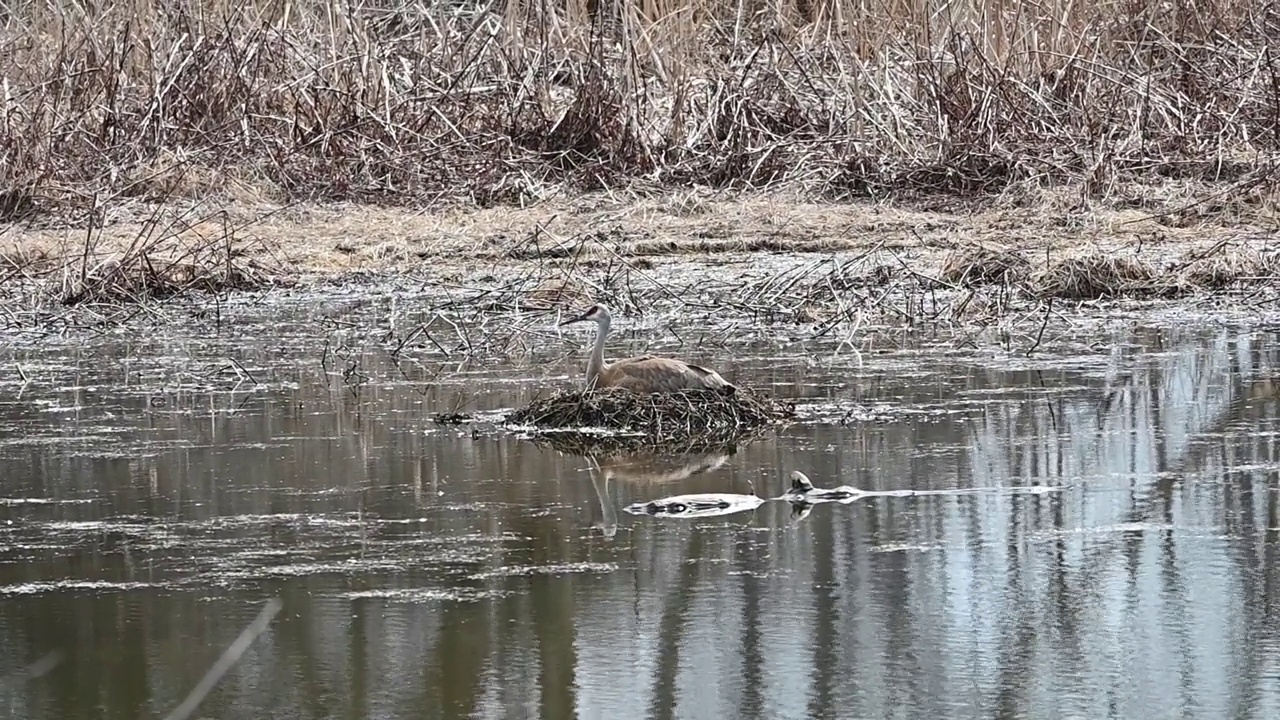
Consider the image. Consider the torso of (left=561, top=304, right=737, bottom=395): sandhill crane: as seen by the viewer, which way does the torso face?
to the viewer's left

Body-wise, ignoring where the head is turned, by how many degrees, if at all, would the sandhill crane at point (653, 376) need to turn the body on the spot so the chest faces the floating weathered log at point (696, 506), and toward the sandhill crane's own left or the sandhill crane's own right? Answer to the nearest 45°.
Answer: approximately 90° to the sandhill crane's own left
